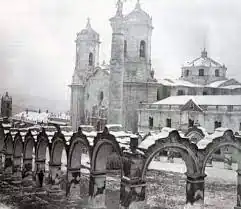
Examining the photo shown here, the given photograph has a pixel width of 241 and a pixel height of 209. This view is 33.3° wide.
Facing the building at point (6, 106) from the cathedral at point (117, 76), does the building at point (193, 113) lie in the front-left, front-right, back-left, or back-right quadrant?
back-left

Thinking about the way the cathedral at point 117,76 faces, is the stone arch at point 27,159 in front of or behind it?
in front

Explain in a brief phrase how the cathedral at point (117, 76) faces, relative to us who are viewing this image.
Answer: facing the viewer and to the left of the viewer

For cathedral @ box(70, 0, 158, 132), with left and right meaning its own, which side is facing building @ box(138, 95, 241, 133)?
left

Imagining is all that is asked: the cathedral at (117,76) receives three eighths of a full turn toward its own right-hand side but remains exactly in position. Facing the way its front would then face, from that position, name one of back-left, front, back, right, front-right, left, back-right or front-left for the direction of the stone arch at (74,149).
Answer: back

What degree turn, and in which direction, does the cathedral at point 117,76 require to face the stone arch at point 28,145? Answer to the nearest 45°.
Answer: approximately 45° to its left

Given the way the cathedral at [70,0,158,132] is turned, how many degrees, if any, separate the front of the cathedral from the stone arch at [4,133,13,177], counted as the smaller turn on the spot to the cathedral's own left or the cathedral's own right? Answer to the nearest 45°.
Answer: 0° — it already faces it

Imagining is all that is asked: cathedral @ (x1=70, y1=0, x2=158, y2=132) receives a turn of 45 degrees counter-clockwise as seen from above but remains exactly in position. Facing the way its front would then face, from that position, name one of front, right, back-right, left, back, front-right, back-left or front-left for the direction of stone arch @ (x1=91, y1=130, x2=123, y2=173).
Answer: front

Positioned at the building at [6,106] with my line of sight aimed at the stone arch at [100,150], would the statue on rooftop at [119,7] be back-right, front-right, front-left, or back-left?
front-left

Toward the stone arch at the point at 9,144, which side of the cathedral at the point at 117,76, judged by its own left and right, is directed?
front

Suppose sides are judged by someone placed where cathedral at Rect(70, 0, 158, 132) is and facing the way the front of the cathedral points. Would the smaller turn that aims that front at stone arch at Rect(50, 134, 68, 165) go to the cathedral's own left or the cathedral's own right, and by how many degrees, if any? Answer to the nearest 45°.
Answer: approximately 45° to the cathedral's own left

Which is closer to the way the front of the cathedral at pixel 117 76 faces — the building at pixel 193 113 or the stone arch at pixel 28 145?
the stone arch
